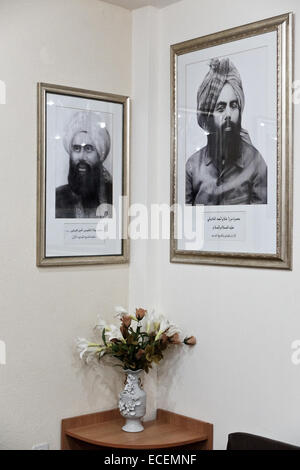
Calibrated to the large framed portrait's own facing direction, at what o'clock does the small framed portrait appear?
The small framed portrait is roughly at 2 o'clock from the large framed portrait.

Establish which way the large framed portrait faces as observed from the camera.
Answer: facing the viewer and to the left of the viewer

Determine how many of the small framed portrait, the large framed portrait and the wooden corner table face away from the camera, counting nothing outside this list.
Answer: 0

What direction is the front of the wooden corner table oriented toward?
toward the camera

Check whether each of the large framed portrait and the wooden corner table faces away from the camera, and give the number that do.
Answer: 0

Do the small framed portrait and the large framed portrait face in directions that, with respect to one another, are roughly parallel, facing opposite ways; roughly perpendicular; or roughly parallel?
roughly perpendicular

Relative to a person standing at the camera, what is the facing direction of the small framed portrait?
facing the viewer and to the right of the viewer
